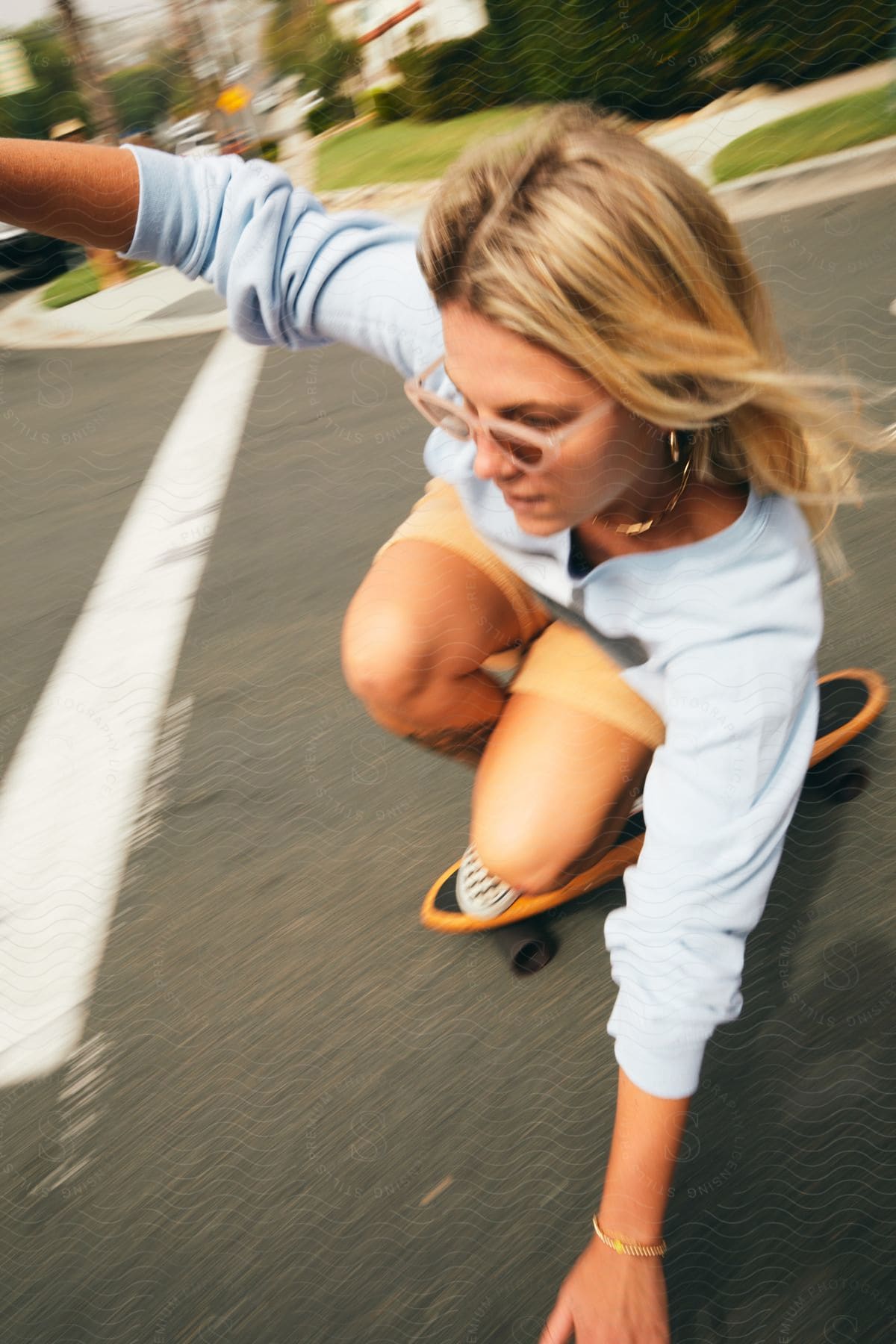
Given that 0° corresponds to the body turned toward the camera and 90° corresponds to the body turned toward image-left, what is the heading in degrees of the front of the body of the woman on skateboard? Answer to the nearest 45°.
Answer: approximately 45°
